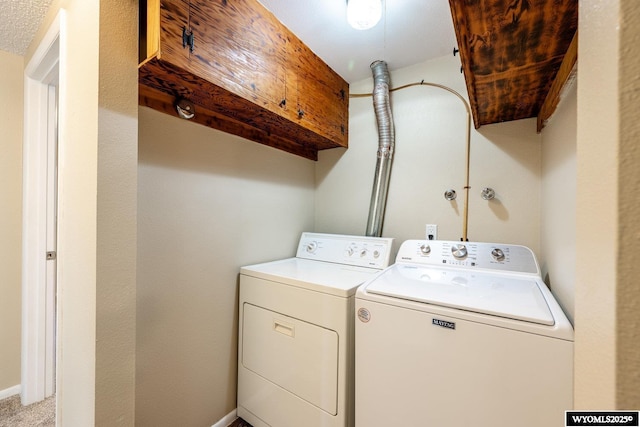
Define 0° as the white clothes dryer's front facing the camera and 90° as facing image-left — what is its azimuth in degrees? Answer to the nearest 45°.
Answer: approximately 45°

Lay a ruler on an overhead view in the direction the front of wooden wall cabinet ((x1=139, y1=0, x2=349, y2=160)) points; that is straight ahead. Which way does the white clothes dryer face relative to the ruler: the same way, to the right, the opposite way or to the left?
to the right

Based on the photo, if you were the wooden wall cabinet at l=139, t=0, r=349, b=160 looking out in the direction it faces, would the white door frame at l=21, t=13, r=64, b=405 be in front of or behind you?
behind

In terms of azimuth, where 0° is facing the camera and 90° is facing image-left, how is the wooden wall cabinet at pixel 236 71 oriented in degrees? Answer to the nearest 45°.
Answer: approximately 315°

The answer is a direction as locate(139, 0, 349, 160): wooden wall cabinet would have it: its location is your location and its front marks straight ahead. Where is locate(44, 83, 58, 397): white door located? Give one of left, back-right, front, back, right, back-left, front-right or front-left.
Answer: back

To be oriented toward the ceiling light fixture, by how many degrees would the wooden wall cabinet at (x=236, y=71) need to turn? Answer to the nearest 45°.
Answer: approximately 45° to its left

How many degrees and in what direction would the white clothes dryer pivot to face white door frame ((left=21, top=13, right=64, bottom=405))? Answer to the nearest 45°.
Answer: approximately 45° to its right

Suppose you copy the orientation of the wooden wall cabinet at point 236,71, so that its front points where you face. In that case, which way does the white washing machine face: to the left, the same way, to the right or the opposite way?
to the right
